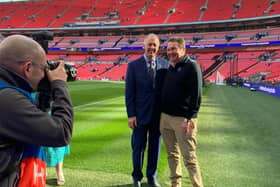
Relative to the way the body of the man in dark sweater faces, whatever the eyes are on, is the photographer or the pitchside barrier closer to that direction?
the photographer

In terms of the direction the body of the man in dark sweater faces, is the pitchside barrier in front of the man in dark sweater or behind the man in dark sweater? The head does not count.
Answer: behind

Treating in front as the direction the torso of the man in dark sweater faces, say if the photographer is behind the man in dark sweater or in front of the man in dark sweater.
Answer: in front

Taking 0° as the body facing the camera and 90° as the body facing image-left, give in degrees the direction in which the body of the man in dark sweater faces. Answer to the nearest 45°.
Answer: approximately 45°

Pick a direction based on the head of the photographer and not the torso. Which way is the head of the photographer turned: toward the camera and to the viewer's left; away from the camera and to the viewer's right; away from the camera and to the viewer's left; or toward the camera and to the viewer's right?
away from the camera and to the viewer's right

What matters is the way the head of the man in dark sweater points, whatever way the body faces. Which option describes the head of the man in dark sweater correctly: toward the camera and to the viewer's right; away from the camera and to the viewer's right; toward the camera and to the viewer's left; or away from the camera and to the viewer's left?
toward the camera and to the viewer's left
